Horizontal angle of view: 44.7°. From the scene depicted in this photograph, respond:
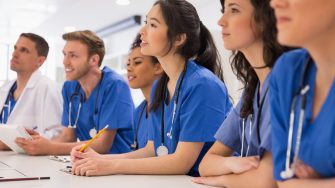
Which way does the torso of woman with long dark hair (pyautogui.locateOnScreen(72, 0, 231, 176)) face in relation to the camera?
to the viewer's left

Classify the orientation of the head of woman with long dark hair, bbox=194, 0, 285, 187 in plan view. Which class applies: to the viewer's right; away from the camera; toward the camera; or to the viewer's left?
to the viewer's left

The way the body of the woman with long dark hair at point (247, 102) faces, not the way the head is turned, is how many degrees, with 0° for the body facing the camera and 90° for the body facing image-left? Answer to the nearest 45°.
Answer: approximately 45°

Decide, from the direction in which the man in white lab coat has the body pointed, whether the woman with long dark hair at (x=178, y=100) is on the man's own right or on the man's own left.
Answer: on the man's own left

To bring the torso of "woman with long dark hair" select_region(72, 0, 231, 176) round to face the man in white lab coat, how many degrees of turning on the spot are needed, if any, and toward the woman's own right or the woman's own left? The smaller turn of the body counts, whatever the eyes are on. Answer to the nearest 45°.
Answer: approximately 45° to the woman's own right

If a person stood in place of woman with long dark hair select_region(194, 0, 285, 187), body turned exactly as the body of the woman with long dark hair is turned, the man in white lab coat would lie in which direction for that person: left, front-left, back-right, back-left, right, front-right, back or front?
right
